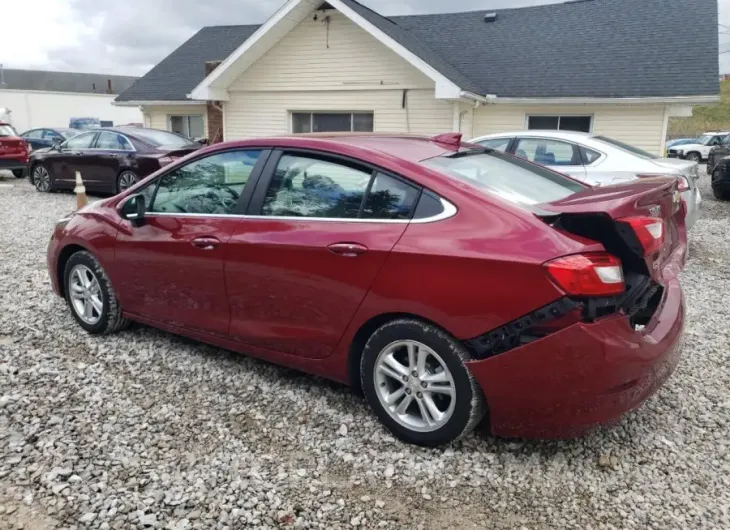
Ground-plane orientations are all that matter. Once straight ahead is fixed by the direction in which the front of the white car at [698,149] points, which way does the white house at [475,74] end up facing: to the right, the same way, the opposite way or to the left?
to the left

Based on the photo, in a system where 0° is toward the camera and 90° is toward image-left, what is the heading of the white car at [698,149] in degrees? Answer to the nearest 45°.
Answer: approximately 45°

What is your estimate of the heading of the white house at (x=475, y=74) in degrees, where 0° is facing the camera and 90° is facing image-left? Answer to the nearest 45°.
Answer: approximately 0°

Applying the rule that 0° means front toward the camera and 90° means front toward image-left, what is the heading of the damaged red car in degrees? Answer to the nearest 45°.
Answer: approximately 135°

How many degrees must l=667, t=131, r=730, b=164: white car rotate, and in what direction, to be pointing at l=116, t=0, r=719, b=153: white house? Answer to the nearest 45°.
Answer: approximately 45° to its left

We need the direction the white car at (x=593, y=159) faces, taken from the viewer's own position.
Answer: facing away from the viewer and to the left of the viewer

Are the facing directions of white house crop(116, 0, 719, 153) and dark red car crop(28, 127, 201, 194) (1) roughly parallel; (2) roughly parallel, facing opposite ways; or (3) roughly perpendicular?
roughly perpendicular
